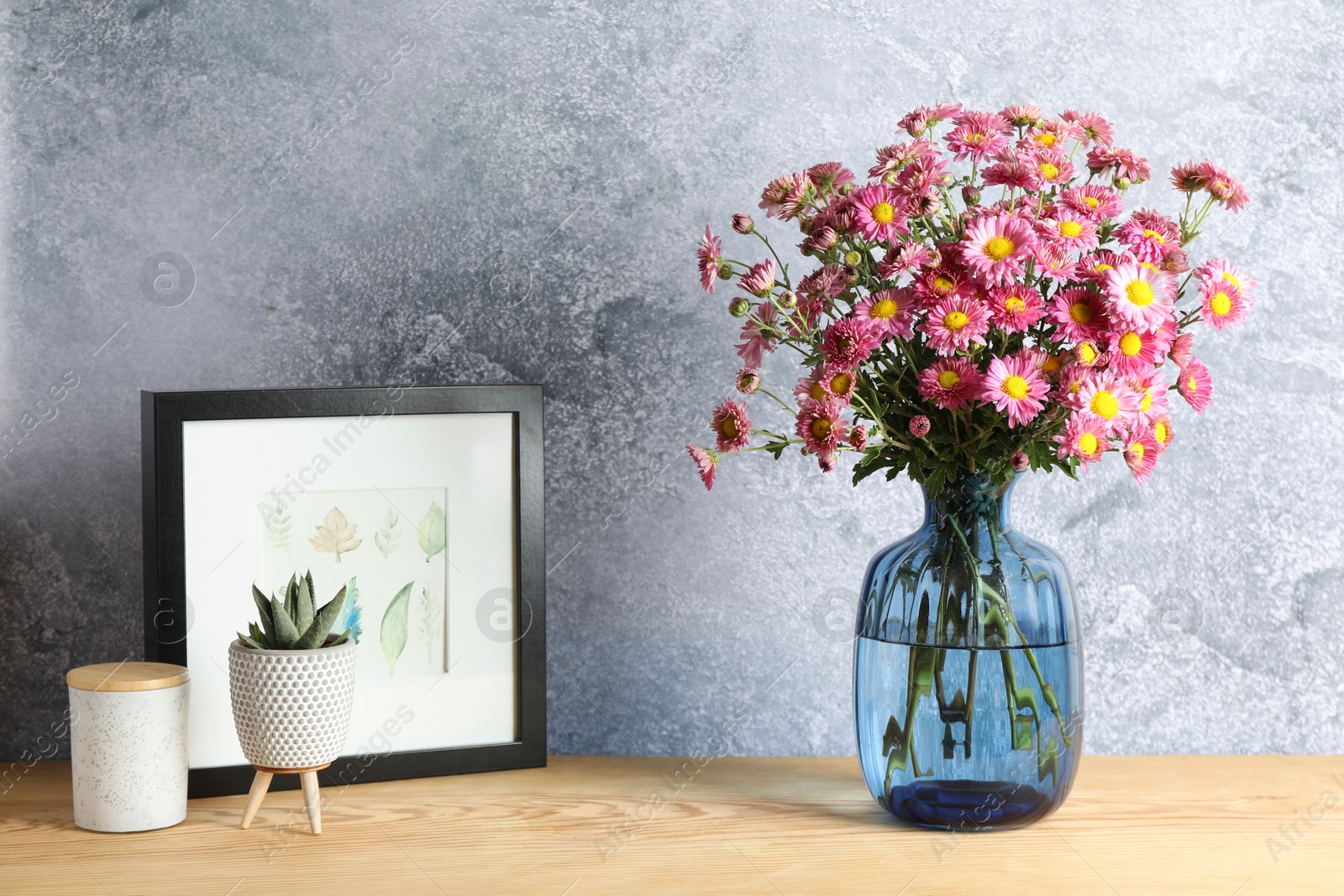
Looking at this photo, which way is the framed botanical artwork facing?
toward the camera
